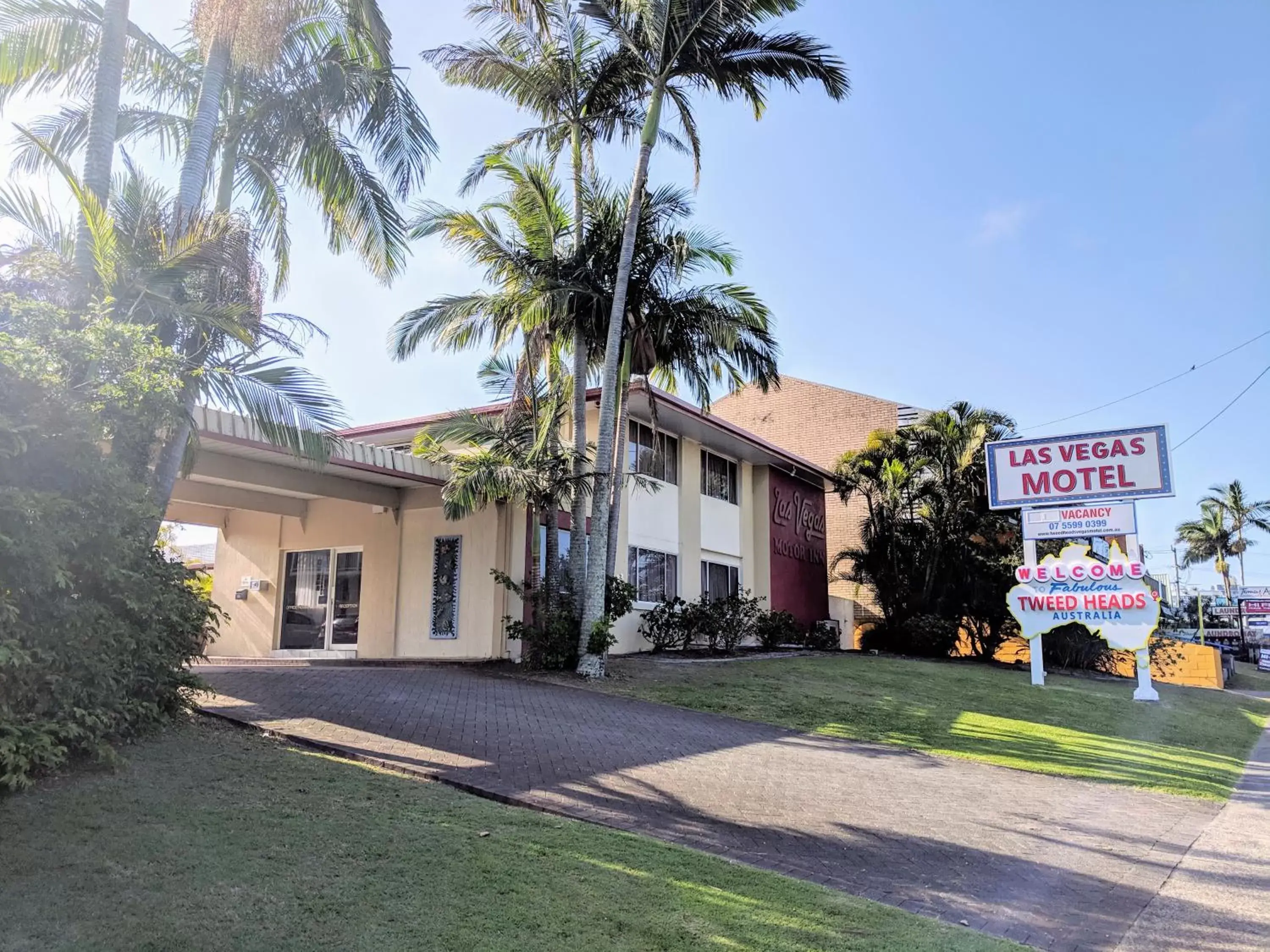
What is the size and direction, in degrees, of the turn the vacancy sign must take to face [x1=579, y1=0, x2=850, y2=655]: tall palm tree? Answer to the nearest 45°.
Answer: approximately 45° to its right

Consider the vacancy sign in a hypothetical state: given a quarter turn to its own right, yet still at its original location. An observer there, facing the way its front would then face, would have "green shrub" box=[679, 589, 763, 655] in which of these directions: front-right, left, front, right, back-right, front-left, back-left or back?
front

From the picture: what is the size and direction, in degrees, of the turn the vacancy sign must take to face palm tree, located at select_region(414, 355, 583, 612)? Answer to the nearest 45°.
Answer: approximately 45° to its right

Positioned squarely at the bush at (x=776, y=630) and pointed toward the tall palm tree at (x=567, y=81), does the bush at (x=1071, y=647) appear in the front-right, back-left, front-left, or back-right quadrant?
back-left

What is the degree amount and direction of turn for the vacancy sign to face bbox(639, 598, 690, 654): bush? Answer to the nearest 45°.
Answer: approximately 90° to its right

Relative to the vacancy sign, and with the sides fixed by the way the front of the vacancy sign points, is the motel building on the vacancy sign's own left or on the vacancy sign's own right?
on the vacancy sign's own right

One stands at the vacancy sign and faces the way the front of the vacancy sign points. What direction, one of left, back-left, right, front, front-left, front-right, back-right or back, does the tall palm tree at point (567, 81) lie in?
front-right

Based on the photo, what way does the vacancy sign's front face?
toward the camera

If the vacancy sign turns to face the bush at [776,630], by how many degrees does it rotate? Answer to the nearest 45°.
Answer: approximately 135° to its right

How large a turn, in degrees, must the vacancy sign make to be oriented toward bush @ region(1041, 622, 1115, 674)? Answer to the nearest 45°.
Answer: approximately 180°

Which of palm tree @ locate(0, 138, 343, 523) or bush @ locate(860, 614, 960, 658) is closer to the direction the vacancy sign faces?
the palm tree

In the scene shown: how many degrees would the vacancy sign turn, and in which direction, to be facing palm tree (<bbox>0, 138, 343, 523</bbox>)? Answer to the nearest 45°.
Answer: approximately 45° to its right
